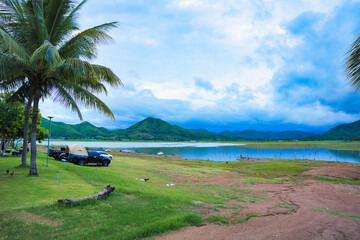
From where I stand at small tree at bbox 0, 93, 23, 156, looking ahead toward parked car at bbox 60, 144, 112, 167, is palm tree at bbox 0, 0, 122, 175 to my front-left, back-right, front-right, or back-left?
front-right

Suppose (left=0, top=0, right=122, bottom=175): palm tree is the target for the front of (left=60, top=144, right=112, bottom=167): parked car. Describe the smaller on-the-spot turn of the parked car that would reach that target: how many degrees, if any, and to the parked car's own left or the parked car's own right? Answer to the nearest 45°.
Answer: approximately 90° to the parked car's own right

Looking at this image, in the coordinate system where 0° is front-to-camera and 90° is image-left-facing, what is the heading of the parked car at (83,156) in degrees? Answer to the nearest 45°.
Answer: approximately 270°

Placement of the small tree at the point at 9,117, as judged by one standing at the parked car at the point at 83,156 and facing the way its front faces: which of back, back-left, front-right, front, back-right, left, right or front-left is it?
back-left
